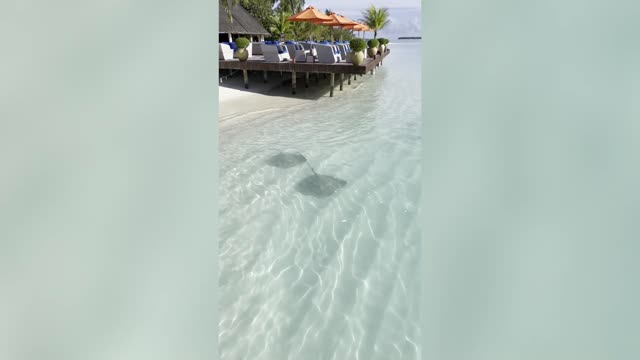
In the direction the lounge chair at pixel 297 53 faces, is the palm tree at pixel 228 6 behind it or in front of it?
behind

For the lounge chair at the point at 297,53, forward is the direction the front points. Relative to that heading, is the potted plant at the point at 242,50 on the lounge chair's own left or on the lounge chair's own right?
on the lounge chair's own right

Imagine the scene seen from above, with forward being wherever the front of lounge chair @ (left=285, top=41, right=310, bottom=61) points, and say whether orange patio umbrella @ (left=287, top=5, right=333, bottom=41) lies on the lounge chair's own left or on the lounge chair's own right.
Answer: on the lounge chair's own left
